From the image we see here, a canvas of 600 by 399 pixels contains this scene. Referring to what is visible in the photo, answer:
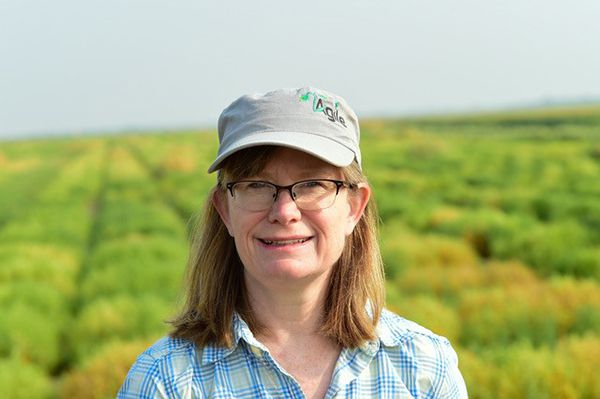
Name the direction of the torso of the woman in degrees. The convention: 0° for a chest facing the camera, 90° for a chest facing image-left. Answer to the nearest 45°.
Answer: approximately 0°
